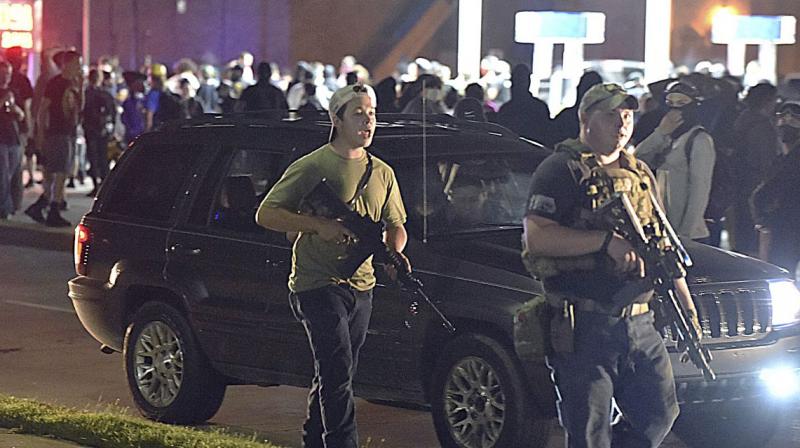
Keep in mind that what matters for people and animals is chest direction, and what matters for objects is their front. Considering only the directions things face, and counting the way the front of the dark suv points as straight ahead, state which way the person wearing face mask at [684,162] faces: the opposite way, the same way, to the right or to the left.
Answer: to the right

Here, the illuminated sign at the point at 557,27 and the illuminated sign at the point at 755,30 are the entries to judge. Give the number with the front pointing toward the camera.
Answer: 2

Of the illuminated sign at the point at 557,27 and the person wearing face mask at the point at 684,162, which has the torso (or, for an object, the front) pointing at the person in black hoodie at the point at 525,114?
the illuminated sign

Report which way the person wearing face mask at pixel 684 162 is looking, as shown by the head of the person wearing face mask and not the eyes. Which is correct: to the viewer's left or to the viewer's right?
to the viewer's left

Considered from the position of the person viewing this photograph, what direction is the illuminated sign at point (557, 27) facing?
facing the viewer

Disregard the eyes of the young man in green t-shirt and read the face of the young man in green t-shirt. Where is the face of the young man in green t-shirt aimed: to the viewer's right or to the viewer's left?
to the viewer's right

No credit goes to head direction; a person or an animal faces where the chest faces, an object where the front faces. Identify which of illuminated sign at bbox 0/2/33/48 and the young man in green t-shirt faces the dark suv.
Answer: the illuminated sign

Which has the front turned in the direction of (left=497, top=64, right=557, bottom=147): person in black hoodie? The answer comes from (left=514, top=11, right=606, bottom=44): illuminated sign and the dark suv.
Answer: the illuminated sign

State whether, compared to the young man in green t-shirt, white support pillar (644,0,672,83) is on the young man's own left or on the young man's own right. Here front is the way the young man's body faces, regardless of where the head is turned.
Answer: on the young man's own left

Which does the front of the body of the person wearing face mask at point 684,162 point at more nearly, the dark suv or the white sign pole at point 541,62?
the dark suv

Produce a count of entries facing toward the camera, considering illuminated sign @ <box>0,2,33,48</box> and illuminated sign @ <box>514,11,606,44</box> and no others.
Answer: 2

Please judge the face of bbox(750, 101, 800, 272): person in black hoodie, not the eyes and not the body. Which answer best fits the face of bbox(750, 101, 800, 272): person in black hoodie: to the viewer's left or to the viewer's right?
to the viewer's left

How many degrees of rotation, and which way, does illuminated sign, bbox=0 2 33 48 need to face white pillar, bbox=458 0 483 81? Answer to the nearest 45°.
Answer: approximately 45° to its left

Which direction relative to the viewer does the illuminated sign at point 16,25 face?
toward the camera

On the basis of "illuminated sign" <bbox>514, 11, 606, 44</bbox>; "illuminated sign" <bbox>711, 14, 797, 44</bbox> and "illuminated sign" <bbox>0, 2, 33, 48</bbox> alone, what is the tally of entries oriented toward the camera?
3

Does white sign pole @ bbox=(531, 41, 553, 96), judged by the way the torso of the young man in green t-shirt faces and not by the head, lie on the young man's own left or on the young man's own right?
on the young man's own left

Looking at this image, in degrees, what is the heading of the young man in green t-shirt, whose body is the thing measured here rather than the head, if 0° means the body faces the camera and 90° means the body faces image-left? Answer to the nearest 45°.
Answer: approximately 315°

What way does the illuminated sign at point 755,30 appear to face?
toward the camera
